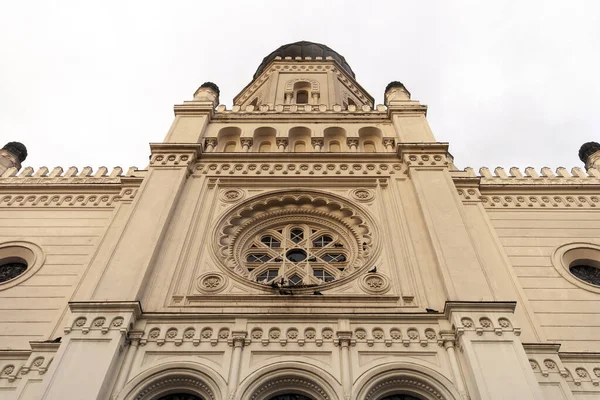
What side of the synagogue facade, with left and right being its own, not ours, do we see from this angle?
front
